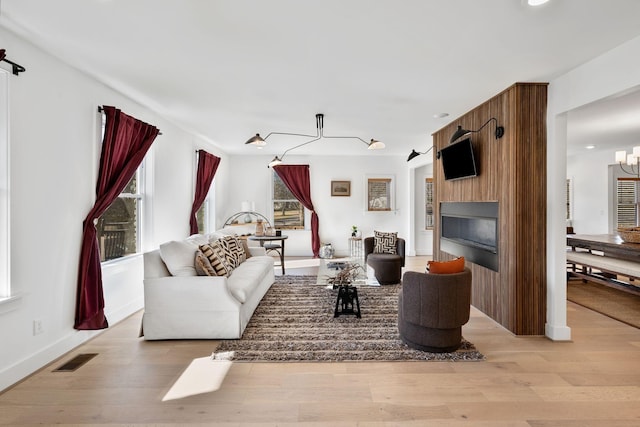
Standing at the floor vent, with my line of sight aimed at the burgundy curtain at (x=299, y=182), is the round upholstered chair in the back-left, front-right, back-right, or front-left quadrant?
front-right

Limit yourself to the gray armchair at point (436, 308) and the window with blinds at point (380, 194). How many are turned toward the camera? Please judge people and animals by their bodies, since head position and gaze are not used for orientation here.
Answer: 1

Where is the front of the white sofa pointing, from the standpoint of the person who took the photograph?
facing to the right of the viewer

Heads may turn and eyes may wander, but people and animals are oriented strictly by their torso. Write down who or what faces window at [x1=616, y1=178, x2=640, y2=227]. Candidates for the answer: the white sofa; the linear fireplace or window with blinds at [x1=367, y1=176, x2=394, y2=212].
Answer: the white sofa

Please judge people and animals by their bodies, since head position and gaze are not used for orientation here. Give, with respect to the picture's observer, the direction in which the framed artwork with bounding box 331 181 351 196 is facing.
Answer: facing the viewer

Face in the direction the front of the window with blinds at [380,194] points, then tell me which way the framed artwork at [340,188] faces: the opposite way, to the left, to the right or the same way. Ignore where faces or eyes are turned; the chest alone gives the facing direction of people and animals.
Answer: the same way

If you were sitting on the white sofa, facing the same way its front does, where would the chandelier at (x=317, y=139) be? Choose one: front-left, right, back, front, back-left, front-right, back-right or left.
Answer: front-left

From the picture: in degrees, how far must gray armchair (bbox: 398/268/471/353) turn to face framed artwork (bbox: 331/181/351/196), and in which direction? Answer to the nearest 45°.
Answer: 0° — it already faces it

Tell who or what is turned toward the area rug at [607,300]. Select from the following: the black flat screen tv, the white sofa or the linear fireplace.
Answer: the white sofa

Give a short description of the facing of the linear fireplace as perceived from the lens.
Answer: facing the viewer and to the left of the viewer

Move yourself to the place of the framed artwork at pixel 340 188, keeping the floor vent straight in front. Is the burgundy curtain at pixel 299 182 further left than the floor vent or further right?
right

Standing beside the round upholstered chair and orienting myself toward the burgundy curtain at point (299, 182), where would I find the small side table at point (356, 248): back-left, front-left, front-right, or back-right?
front-right

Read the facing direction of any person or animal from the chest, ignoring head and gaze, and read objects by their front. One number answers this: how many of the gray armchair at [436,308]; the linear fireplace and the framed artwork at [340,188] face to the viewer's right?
0

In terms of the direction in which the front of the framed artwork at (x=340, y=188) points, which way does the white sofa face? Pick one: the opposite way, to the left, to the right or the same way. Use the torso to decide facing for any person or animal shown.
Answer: to the left

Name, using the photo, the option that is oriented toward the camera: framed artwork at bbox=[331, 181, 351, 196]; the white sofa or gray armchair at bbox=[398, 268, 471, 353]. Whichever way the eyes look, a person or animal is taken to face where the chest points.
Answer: the framed artwork

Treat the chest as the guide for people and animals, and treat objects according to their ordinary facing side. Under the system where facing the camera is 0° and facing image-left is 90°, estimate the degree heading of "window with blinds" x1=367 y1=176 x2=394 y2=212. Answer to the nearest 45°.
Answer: approximately 0°

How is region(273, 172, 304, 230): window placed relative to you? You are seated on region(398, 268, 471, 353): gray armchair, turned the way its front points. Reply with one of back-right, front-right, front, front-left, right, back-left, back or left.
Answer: front

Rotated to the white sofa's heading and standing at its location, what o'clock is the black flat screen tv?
The black flat screen tv is roughly at 12 o'clock from the white sofa.

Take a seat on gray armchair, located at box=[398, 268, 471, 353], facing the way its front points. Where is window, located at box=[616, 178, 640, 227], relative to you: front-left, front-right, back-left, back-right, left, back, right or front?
right

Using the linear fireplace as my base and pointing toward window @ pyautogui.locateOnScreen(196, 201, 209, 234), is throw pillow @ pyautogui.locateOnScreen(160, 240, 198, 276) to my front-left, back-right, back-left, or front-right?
front-left

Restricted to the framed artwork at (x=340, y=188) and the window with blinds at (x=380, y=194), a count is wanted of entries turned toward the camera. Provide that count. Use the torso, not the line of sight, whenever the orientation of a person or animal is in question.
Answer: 2
